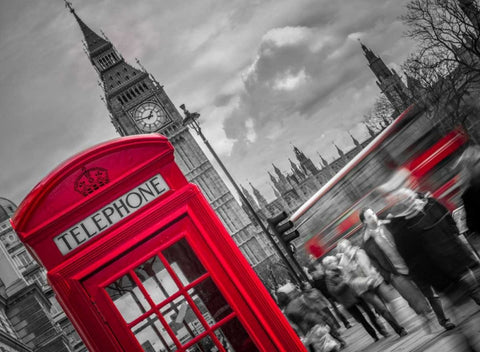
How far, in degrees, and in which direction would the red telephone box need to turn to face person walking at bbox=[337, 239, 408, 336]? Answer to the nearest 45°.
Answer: approximately 135° to its left

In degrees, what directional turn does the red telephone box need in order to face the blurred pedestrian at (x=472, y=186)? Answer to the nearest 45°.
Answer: approximately 90° to its left

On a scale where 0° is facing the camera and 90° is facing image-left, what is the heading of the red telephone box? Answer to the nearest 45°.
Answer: approximately 0°

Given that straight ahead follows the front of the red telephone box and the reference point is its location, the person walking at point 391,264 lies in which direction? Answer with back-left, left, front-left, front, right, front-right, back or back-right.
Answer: back-left

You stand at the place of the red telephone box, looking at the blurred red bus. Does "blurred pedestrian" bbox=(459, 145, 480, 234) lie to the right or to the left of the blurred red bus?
right

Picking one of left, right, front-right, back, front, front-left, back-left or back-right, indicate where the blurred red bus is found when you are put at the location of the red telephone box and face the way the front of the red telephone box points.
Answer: back-left
